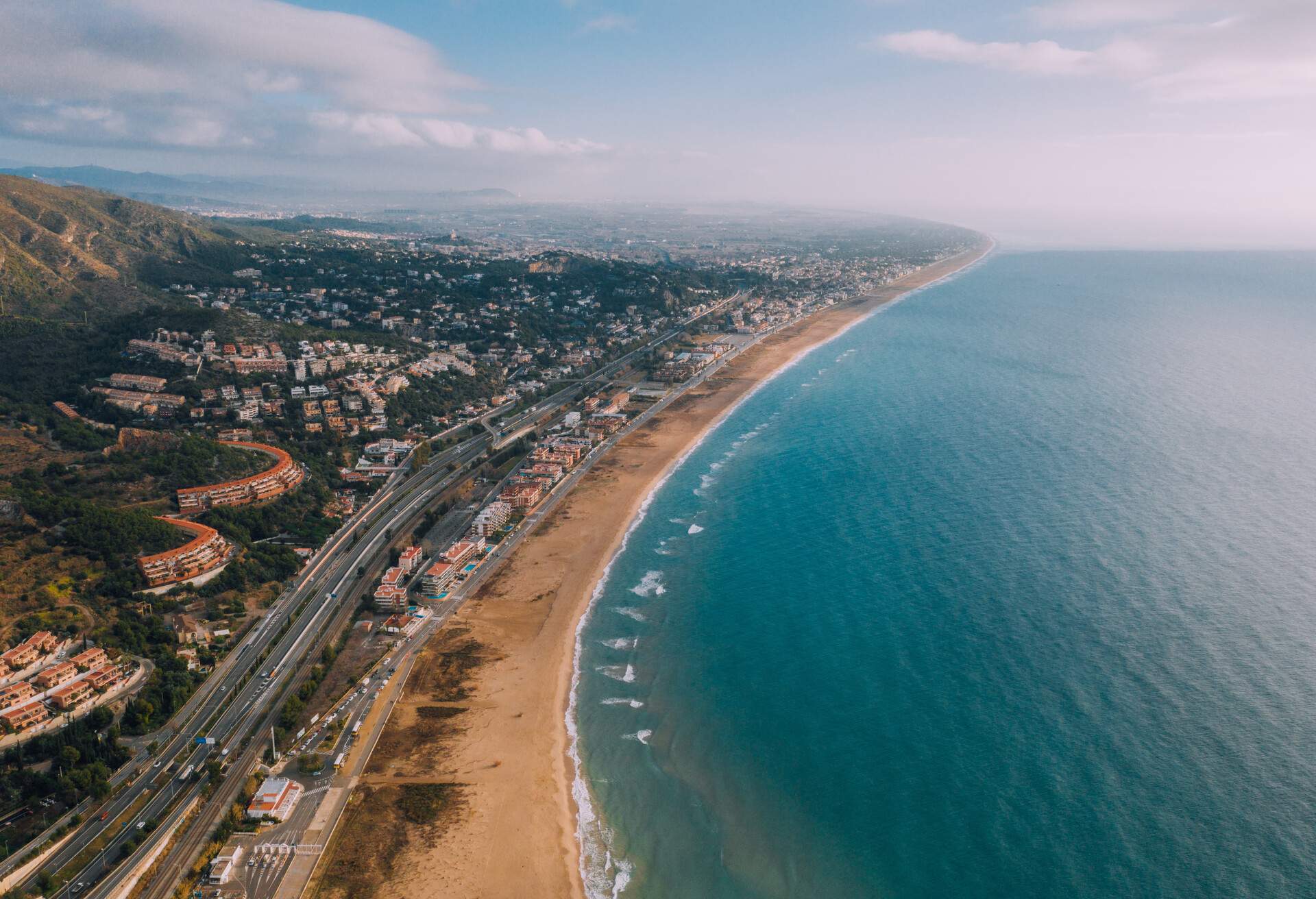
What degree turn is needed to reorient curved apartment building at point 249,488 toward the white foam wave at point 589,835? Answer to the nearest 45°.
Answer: approximately 45° to its right

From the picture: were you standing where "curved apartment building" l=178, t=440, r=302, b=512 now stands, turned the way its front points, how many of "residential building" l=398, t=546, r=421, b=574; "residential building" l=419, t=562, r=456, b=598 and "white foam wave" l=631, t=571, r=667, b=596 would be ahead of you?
3

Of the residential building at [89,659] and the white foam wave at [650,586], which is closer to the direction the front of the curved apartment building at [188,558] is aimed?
the white foam wave

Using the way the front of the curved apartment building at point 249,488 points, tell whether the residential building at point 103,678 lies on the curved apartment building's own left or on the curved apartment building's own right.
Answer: on the curved apartment building's own right

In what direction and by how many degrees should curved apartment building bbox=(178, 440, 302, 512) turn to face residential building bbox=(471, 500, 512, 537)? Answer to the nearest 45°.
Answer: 0° — it already faces it

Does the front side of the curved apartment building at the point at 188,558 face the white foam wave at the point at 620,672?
yes

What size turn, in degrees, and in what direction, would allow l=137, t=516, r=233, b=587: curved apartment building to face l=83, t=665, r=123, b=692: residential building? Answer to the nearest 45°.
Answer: approximately 45° to its right

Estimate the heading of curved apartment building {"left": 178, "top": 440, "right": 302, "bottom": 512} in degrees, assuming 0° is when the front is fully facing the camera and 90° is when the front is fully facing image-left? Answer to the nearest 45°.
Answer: approximately 315°

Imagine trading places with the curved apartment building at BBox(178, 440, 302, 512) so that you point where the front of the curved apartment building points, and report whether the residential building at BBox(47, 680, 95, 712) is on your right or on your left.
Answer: on your right
